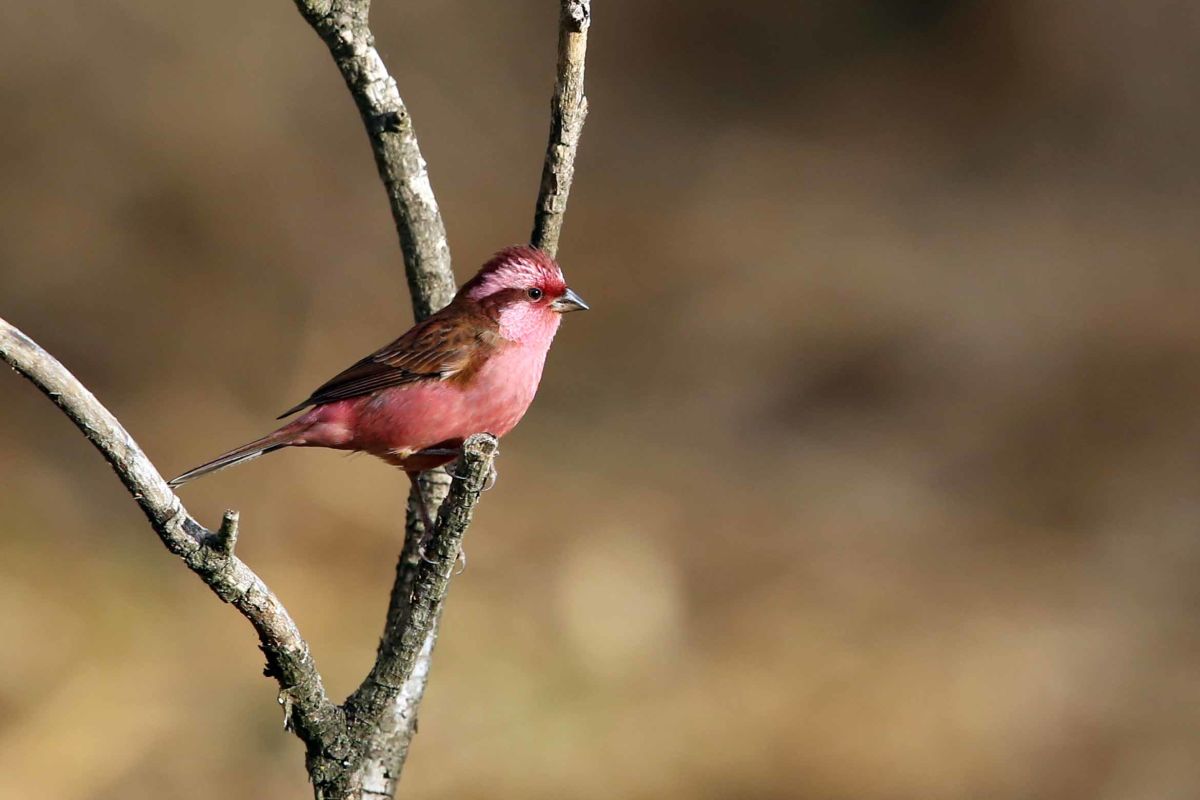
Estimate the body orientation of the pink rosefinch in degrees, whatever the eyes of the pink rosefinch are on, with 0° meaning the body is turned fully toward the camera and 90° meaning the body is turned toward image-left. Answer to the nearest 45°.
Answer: approximately 270°
